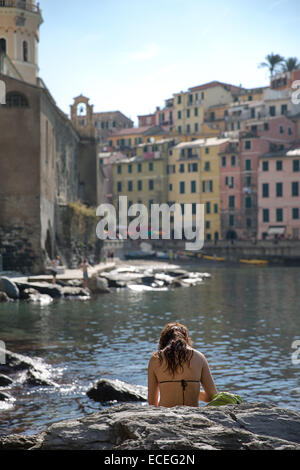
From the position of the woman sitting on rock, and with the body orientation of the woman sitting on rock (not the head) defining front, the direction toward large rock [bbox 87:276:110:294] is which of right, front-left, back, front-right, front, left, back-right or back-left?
front

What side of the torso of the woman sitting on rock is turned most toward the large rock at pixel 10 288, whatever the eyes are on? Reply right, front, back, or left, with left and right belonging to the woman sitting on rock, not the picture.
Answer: front

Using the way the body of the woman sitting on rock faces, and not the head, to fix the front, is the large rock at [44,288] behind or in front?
in front

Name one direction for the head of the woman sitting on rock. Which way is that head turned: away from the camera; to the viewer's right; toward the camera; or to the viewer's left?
away from the camera

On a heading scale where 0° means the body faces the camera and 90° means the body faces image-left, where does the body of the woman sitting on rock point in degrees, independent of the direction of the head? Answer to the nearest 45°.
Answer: approximately 180°

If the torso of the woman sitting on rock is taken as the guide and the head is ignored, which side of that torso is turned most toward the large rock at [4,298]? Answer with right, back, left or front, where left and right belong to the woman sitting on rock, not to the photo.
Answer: front
